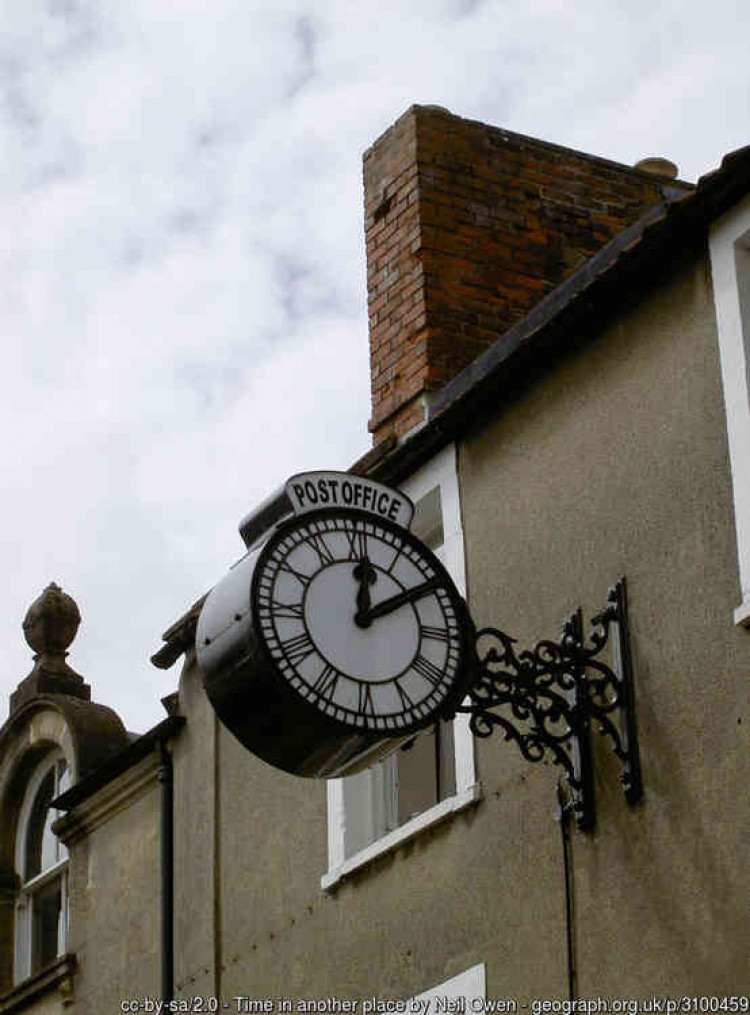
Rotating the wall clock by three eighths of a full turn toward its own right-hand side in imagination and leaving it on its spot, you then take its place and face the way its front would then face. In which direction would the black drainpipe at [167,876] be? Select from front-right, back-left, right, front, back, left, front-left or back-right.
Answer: right

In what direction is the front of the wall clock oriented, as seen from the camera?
facing the viewer and to the right of the viewer
